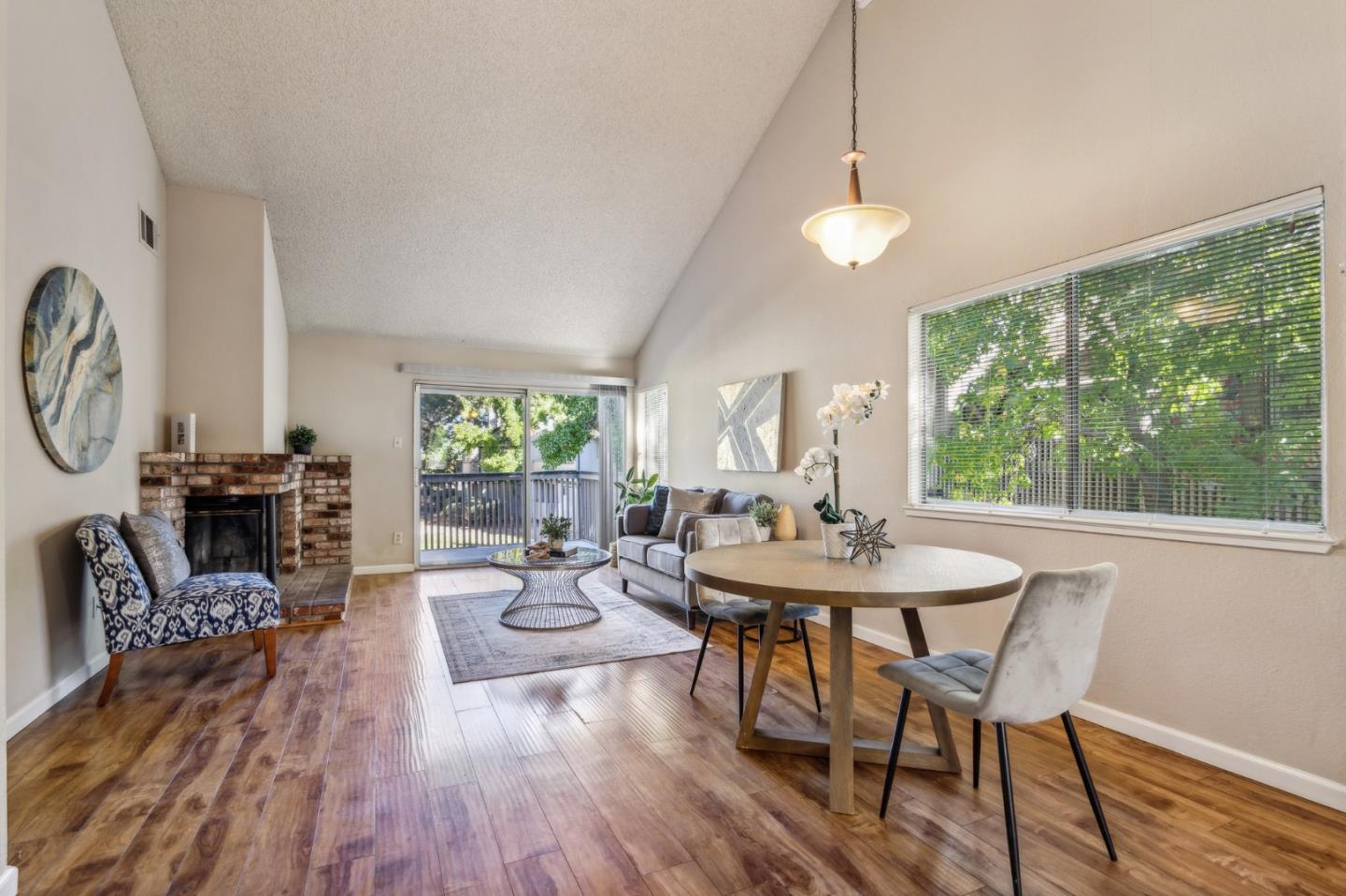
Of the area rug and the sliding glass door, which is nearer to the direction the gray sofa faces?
the area rug

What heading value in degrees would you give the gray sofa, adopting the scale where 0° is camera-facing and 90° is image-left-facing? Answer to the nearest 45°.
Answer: approximately 45°

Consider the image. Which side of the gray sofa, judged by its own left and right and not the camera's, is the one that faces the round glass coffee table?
front

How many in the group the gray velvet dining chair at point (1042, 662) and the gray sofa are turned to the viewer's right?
0

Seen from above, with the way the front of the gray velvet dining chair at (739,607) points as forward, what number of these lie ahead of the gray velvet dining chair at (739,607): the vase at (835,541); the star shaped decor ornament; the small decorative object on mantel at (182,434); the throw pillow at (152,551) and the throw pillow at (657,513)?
2

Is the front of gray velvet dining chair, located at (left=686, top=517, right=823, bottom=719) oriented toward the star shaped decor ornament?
yes

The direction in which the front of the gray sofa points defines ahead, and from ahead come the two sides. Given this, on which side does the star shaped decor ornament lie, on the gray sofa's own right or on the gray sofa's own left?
on the gray sofa's own left

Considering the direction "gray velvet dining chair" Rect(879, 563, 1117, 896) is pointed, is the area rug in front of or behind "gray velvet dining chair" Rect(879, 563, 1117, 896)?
in front

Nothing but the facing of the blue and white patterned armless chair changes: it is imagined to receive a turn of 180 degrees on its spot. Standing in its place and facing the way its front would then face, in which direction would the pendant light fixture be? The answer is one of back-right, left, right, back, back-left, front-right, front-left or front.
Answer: back-left

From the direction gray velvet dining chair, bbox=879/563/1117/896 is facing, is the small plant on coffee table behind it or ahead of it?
ahead

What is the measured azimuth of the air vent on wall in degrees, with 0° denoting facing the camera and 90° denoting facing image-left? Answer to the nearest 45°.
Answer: approximately 315°

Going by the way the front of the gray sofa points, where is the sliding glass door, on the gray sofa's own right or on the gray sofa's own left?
on the gray sofa's own right

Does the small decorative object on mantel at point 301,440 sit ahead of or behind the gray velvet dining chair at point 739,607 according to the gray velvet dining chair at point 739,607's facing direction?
behind

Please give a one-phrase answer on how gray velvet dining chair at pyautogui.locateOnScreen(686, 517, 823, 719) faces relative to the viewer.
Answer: facing the viewer and to the right of the viewer

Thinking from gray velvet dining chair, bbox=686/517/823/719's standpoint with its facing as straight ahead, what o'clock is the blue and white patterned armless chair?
The blue and white patterned armless chair is roughly at 4 o'clock from the gray velvet dining chair.

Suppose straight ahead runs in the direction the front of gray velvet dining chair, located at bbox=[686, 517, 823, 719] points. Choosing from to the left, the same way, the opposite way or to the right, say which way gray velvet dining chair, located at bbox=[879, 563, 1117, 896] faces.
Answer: the opposite way
